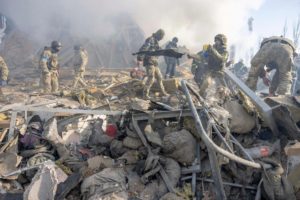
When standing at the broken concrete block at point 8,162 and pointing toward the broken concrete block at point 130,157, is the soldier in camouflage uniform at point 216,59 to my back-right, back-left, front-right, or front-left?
front-left

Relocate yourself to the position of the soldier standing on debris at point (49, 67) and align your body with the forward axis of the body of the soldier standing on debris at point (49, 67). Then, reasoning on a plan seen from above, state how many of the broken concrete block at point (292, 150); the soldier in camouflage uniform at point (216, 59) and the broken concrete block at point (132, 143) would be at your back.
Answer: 0

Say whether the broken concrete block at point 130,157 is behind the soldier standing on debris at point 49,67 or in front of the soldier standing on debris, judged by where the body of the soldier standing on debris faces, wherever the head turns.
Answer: in front

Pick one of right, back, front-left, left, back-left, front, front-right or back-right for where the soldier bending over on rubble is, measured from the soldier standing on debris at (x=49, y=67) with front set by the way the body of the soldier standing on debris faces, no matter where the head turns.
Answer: front

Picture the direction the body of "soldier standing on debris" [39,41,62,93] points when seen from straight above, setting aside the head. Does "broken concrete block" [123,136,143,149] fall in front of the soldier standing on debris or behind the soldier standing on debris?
in front

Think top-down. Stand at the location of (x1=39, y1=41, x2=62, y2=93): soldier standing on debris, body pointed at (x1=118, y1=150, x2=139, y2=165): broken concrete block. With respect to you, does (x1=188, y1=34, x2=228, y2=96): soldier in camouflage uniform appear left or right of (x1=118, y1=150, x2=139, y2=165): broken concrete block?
left

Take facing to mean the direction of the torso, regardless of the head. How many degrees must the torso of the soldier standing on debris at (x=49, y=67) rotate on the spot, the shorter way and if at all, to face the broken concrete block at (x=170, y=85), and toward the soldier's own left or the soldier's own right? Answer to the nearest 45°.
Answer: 0° — they already face it

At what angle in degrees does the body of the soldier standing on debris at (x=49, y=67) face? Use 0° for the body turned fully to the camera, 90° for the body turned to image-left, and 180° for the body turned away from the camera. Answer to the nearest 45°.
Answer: approximately 315°

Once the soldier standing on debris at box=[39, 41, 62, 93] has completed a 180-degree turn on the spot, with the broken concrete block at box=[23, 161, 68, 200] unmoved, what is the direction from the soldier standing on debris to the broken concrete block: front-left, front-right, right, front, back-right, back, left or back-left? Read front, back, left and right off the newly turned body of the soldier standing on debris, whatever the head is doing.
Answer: back-left

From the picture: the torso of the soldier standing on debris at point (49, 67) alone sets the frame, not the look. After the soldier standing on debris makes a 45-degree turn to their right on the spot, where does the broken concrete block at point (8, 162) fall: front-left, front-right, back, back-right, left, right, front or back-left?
front

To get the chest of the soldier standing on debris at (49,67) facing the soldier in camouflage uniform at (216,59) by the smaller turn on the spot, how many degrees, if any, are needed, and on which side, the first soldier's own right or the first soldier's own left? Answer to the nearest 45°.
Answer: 0° — they already face them

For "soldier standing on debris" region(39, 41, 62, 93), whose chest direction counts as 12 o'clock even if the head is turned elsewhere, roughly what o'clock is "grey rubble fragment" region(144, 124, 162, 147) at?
The grey rubble fragment is roughly at 1 o'clock from the soldier standing on debris.

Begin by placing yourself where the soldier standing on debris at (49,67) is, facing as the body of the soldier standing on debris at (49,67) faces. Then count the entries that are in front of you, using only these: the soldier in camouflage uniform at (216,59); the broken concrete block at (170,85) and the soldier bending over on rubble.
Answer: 3
